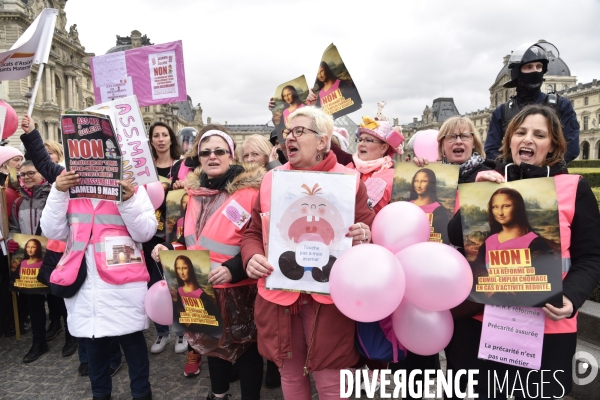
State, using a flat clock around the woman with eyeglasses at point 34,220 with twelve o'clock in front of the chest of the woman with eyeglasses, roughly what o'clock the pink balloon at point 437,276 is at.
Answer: The pink balloon is roughly at 10 o'clock from the woman with eyeglasses.

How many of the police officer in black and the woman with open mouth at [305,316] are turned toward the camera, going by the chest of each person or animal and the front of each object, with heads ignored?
2

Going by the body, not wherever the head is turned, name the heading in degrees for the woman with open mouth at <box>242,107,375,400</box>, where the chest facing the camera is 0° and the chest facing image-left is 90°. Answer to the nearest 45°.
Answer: approximately 0°

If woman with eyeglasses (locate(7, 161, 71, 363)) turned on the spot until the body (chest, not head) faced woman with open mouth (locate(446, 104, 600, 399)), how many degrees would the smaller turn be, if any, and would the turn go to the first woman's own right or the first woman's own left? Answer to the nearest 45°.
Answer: approximately 90° to the first woman's own left

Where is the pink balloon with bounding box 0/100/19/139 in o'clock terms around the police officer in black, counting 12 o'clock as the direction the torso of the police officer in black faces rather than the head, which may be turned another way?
The pink balloon is roughly at 2 o'clock from the police officer in black.

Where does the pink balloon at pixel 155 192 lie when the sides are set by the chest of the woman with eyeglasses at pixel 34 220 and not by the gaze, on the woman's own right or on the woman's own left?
on the woman's own left
